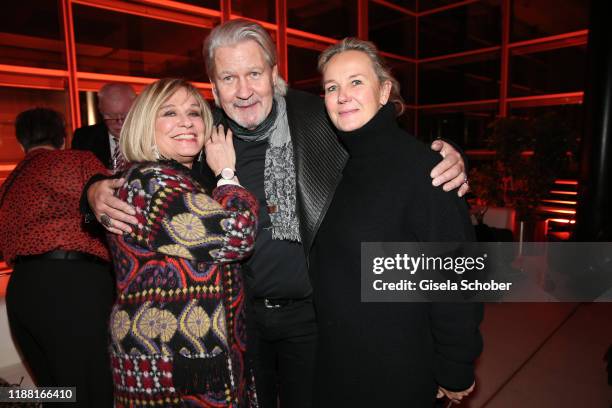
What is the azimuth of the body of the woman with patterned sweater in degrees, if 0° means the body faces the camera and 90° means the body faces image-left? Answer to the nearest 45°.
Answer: approximately 315°

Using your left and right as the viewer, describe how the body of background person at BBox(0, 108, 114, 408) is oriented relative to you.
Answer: facing away from the viewer

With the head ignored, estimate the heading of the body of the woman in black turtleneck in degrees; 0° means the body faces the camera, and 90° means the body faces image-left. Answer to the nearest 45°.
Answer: approximately 45°

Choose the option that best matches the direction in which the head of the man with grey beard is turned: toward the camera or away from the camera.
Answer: toward the camera

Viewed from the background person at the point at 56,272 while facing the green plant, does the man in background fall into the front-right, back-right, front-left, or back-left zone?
front-left

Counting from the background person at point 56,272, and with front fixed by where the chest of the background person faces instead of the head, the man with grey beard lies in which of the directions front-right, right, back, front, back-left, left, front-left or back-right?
back-right

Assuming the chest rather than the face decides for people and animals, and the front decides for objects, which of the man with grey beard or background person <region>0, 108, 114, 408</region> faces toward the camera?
the man with grey beard

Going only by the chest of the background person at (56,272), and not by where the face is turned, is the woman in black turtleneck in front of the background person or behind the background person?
behind

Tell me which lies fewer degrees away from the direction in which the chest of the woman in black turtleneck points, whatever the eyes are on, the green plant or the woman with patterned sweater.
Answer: the woman with patterned sweater

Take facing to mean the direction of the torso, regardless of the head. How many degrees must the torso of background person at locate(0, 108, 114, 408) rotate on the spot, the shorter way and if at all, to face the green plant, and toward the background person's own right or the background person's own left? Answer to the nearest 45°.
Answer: approximately 90° to the background person's own right

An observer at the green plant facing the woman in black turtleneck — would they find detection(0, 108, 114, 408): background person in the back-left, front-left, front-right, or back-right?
front-right

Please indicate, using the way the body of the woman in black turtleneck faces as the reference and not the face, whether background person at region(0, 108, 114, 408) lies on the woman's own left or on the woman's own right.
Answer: on the woman's own right

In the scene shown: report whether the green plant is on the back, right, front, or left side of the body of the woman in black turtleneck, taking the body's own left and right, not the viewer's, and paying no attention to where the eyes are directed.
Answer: back
